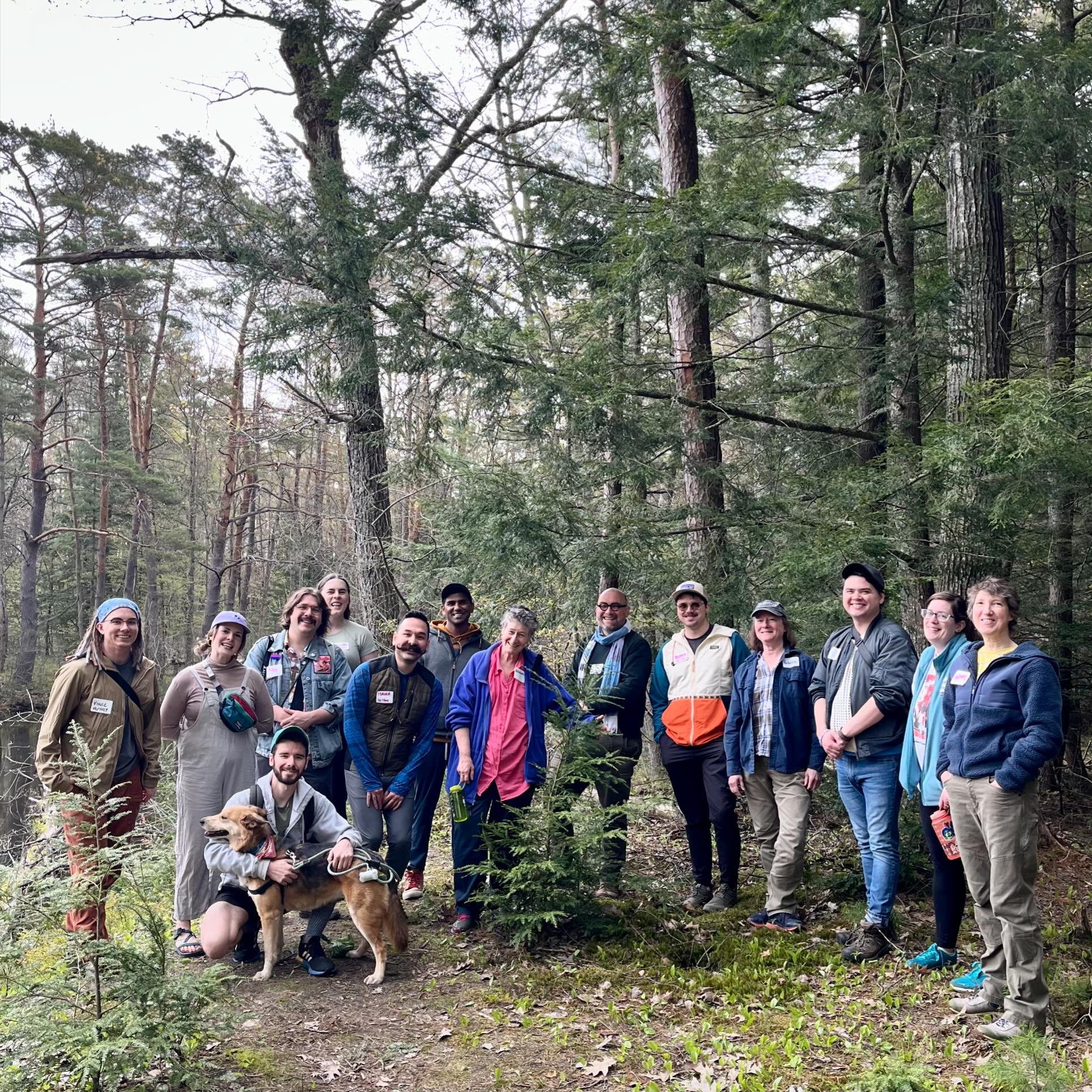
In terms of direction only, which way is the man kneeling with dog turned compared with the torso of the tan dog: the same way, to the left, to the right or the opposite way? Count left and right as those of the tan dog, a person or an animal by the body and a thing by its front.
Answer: to the left

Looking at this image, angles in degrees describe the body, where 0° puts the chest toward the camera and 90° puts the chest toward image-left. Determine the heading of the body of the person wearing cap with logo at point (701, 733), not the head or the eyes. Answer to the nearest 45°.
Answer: approximately 0°

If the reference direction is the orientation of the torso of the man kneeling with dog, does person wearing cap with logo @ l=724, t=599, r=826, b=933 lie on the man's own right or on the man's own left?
on the man's own left

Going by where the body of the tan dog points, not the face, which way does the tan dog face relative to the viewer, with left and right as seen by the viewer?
facing to the left of the viewer
